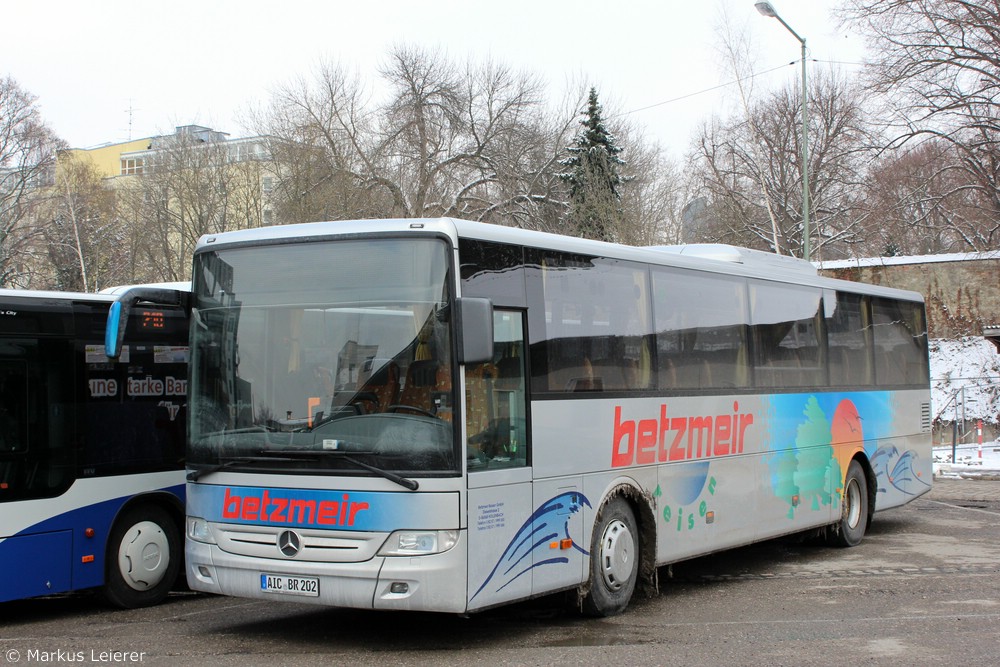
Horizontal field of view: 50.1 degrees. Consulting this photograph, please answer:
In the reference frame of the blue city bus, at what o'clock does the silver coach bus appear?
The silver coach bus is roughly at 9 o'clock from the blue city bus.

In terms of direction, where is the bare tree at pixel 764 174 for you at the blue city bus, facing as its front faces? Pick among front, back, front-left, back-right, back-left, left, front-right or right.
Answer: back

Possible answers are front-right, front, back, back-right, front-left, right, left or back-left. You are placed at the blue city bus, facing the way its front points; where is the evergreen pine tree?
back

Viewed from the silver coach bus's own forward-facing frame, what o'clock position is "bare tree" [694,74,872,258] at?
The bare tree is roughly at 5 o'clock from the silver coach bus.

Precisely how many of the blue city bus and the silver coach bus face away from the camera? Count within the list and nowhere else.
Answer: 0

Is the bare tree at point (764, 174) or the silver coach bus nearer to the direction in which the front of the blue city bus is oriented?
the silver coach bus

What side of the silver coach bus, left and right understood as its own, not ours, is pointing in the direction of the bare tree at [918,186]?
back

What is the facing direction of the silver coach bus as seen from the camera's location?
facing the viewer and to the left of the viewer

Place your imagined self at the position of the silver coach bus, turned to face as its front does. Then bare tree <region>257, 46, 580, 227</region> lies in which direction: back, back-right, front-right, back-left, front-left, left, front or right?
back-right

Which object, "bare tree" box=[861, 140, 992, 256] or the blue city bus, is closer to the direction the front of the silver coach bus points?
the blue city bus

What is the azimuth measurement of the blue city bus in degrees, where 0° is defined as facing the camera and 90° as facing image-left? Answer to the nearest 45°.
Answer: approximately 45°

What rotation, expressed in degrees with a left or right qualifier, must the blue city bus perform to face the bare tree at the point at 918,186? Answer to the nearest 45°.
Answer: approximately 180°
